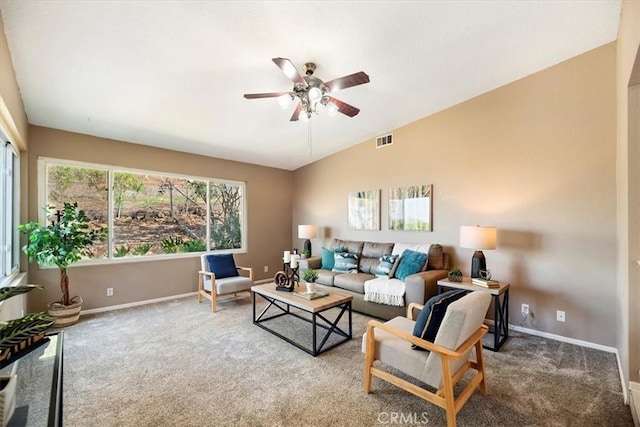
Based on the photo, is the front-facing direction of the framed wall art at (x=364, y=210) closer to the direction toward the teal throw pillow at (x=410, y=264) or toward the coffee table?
the coffee table

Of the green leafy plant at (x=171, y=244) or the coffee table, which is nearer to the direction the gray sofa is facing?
the coffee table

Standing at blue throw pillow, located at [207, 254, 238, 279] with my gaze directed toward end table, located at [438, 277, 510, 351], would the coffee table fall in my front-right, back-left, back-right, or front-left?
front-right

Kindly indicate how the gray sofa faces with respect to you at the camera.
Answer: facing the viewer and to the left of the viewer

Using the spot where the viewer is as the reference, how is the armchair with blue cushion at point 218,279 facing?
facing the viewer and to the right of the viewer

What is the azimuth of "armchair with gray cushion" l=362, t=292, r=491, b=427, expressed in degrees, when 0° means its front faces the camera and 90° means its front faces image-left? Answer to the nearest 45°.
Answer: approximately 135°

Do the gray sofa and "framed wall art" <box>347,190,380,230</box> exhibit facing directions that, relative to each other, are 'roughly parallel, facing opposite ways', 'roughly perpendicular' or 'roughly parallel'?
roughly parallel

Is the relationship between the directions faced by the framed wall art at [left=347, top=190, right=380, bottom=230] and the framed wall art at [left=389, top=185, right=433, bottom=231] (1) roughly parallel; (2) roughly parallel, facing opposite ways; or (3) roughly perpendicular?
roughly parallel

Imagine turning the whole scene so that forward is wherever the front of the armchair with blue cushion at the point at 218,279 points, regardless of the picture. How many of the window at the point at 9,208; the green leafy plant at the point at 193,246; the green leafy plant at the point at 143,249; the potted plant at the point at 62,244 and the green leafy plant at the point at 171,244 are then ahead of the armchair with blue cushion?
0

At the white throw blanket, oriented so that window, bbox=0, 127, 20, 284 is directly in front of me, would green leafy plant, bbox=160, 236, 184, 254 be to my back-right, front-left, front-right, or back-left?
front-right

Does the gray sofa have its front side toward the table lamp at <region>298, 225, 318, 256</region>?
no

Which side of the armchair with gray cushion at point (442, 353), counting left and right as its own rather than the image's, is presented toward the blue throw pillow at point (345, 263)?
front

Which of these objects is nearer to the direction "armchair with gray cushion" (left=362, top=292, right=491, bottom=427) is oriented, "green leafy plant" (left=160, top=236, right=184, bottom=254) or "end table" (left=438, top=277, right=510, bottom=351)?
the green leafy plant

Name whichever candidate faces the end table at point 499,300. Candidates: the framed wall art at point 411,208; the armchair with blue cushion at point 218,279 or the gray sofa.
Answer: the armchair with blue cushion

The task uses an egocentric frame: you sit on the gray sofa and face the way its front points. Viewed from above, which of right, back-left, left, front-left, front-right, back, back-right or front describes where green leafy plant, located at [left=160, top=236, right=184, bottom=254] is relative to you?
front-right

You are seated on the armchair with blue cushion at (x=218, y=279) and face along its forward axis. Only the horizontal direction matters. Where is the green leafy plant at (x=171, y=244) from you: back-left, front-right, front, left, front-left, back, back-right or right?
back
